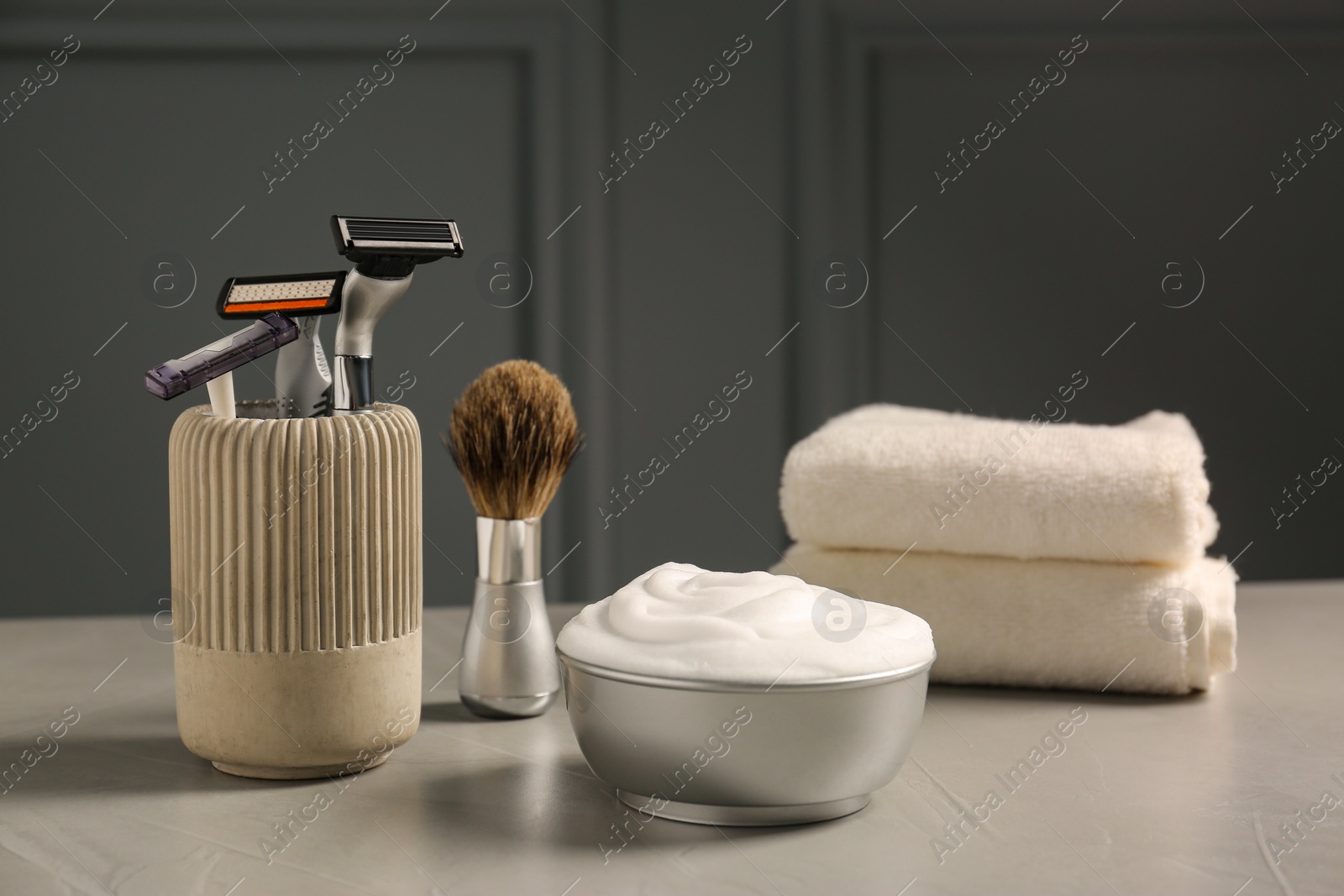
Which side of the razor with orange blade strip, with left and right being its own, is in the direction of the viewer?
front
